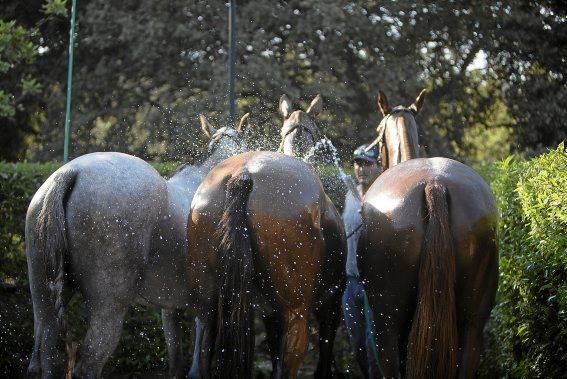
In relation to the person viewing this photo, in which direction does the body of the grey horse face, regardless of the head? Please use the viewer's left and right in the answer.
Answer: facing away from the viewer and to the right of the viewer

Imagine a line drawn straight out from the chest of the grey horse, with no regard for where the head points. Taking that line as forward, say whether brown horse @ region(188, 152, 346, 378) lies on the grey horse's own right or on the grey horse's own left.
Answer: on the grey horse's own right

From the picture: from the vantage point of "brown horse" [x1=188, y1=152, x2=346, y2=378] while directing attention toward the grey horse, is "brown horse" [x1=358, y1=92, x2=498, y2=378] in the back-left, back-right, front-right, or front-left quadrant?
back-right

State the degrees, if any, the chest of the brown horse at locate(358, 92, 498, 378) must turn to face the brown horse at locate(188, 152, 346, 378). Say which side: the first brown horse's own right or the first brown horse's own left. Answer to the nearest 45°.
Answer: approximately 90° to the first brown horse's own left

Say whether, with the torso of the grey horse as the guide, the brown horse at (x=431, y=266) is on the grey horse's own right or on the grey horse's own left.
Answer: on the grey horse's own right

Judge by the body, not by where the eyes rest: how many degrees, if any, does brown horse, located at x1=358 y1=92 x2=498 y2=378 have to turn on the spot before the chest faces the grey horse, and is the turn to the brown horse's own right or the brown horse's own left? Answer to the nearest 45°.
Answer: approximately 90° to the brown horse's own left

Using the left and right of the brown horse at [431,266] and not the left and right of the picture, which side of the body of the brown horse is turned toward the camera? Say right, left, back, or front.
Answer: back
